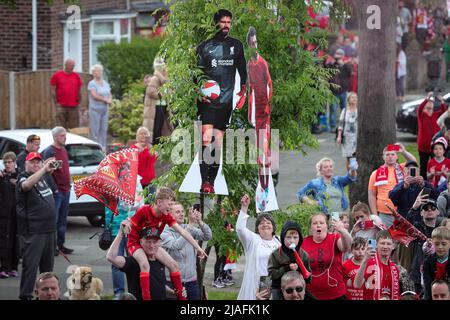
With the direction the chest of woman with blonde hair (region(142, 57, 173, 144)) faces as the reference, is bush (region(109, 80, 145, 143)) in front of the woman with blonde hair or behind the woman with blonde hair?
behind

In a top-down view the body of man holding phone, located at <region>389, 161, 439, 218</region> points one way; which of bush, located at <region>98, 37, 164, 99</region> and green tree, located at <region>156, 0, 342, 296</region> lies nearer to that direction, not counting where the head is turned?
the green tree

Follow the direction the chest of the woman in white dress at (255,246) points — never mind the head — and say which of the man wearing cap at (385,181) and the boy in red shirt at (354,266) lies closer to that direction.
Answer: the boy in red shirt

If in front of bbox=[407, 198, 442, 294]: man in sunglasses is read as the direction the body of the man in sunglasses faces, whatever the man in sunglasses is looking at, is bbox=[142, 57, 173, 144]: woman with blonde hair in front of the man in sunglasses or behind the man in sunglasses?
behind

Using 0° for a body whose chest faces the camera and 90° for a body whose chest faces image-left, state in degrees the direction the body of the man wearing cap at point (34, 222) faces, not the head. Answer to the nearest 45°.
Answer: approximately 315°

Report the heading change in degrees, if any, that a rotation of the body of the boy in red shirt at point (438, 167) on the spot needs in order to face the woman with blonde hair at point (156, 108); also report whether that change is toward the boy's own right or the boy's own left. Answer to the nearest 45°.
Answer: approximately 135° to the boy's own right

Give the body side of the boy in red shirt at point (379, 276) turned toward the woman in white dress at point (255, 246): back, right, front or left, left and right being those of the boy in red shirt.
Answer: right

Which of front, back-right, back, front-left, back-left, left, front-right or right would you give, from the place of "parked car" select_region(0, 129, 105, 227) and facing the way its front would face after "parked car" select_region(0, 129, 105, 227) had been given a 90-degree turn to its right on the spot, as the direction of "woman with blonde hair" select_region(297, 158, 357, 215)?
right

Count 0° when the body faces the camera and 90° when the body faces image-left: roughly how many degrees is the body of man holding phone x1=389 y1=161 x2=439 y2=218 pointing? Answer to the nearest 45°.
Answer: approximately 0°
